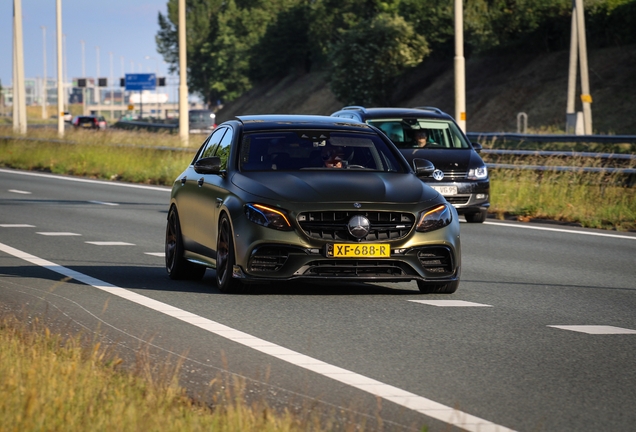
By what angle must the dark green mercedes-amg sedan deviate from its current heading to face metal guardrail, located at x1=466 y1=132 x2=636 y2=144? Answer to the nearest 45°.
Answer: approximately 180°

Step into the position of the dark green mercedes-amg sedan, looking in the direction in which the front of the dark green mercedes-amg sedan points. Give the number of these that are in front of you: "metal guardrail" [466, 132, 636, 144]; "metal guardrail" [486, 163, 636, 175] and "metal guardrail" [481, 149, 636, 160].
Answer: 0

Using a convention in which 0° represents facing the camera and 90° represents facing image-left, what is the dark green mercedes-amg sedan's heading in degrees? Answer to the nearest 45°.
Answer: approximately 0°

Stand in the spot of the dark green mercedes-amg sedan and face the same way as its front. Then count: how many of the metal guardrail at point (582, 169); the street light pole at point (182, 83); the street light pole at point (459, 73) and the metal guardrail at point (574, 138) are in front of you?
0

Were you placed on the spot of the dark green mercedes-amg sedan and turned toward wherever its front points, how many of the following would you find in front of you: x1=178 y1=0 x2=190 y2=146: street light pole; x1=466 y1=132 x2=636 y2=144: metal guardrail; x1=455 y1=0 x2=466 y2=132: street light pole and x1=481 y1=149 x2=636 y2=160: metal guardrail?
0

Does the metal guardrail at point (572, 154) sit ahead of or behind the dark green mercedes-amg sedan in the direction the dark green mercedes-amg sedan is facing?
behind

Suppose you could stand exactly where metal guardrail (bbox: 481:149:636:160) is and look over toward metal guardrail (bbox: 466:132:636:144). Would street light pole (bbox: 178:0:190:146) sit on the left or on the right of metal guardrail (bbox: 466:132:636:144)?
left

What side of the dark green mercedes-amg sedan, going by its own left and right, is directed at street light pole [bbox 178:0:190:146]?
back

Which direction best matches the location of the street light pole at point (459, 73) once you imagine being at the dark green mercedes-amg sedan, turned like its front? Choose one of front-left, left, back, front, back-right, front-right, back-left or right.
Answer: back

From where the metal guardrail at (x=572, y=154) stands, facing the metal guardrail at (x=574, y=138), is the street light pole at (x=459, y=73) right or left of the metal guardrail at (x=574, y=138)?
left
